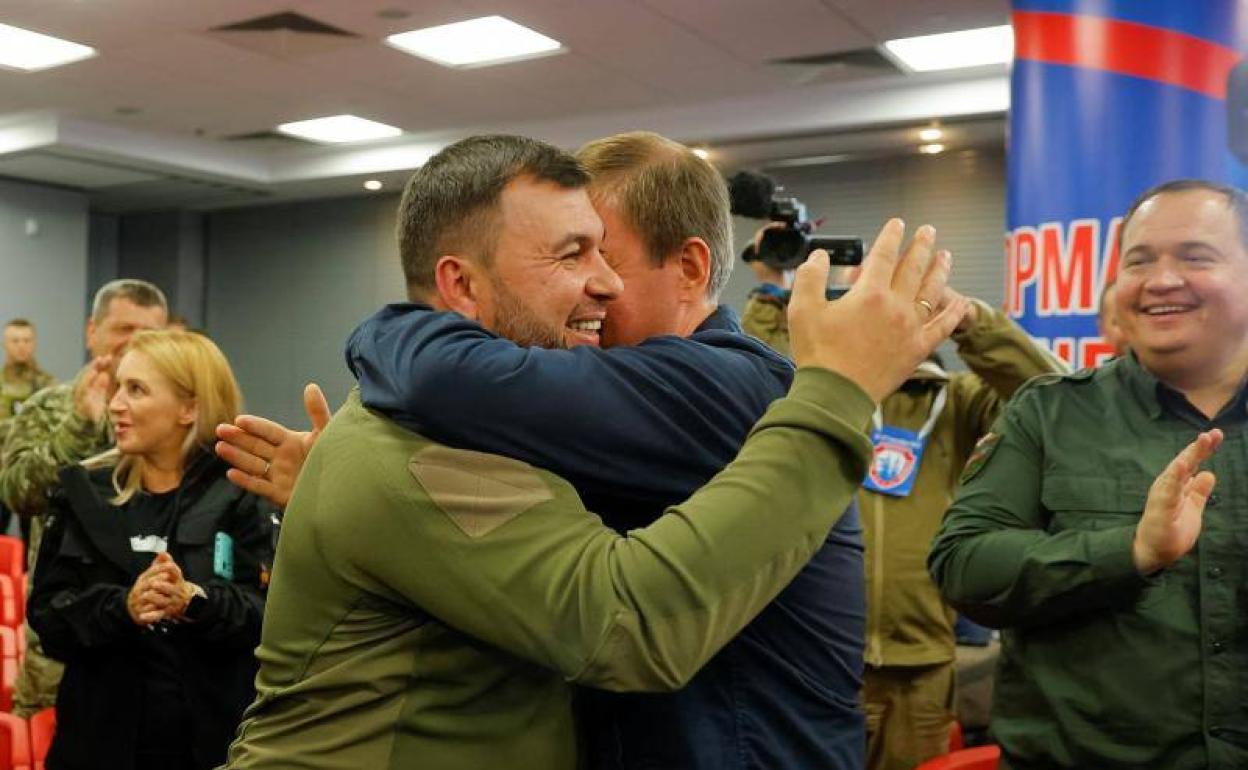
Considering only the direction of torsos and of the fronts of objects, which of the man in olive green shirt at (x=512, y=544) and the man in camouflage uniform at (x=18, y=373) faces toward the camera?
the man in camouflage uniform

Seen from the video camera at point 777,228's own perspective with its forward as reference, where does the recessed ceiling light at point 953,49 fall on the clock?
The recessed ceiling light is roughly at 5 o'clock from the video camera.

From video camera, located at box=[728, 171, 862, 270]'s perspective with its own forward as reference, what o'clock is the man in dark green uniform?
The man in dark green uniform is roughly at 10 o'clock from the video camera.

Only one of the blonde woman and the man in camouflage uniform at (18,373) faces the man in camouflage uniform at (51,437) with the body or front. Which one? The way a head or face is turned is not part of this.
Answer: the man in camouflage uniform at (18,373)

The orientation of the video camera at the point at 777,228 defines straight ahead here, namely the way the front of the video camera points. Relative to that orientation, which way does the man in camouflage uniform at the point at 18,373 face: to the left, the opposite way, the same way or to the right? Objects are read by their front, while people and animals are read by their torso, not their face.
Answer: to the left

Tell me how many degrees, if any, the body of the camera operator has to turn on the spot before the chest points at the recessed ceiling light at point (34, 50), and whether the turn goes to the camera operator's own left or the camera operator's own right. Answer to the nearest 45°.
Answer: approximately 90° to the camera operator's own right

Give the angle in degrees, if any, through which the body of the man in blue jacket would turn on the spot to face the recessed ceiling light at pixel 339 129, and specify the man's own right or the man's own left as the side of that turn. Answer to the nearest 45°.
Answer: approximately 90° to the man's own right

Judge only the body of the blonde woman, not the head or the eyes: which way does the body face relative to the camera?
toward the camera

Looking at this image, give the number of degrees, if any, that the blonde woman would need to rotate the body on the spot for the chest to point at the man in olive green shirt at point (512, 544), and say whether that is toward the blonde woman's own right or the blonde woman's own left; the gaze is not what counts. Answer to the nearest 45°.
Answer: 0° — they already face them

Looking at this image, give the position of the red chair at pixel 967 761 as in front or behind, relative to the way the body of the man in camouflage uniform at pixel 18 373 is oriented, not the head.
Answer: in front

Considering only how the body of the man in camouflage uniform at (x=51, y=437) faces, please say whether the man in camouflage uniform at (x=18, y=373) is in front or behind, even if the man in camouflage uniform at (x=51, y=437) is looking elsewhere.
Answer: behind
